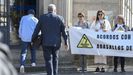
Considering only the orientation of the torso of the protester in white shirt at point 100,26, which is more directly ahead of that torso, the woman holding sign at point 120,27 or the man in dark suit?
the man in dark suit

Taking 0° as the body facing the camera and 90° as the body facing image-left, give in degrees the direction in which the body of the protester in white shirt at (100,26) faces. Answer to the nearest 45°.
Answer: approximately 0°

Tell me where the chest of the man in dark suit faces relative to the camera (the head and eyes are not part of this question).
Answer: away from the camera

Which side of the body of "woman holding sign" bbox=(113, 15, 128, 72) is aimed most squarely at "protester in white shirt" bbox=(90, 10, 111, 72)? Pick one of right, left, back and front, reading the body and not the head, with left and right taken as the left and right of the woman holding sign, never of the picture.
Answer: right

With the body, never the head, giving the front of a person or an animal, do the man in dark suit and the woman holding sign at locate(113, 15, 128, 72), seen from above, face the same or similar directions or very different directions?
very different directions

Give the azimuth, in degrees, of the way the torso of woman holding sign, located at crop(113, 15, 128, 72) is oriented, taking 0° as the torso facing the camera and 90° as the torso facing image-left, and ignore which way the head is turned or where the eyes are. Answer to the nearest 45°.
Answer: approximately 0°
